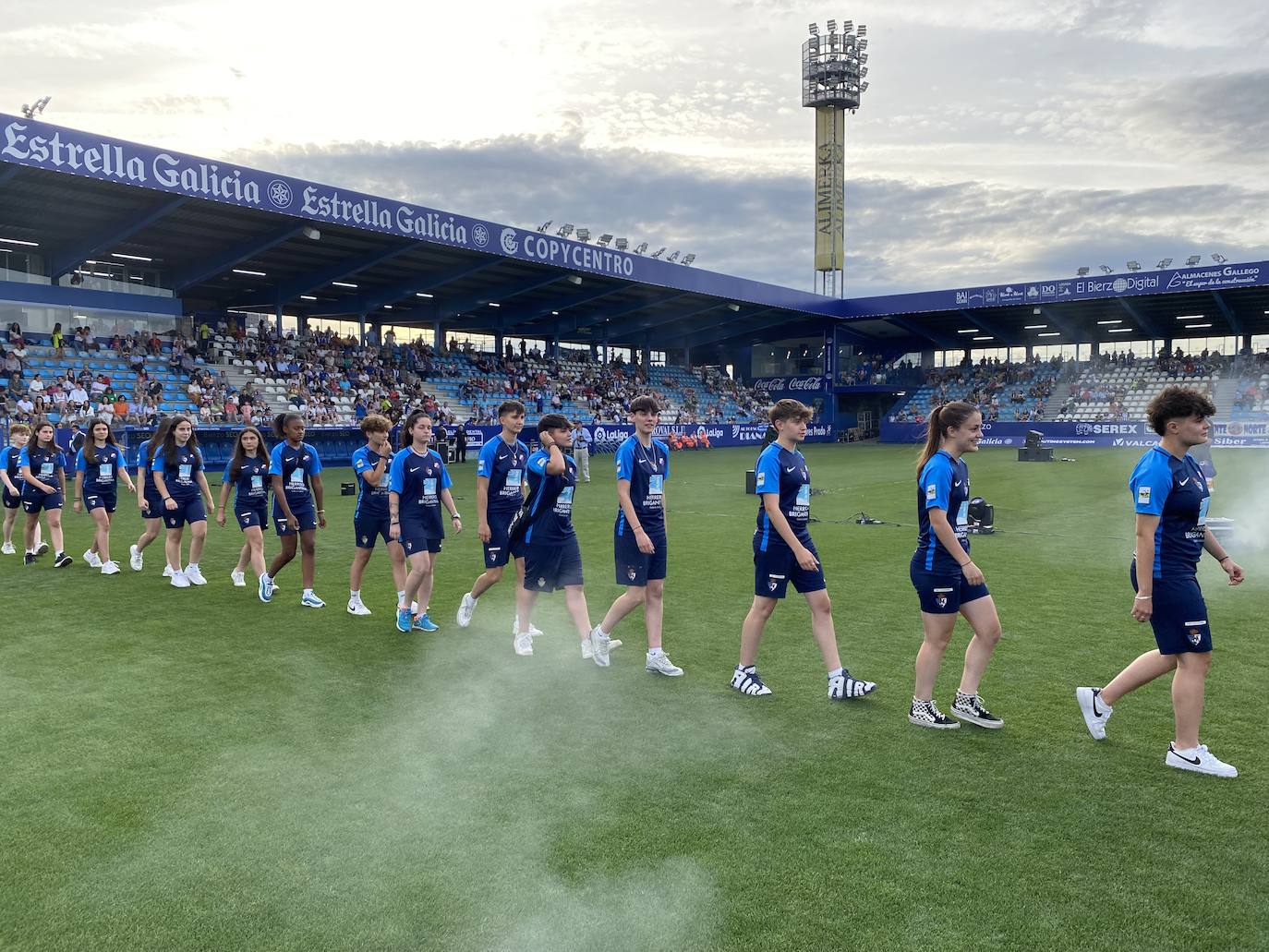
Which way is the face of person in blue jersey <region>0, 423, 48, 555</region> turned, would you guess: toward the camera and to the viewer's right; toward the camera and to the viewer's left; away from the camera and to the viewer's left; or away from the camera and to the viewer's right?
toward the camera and to the viewer's right

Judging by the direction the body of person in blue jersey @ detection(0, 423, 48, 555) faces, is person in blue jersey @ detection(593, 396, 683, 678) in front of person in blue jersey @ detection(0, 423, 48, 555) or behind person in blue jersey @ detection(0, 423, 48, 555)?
in front

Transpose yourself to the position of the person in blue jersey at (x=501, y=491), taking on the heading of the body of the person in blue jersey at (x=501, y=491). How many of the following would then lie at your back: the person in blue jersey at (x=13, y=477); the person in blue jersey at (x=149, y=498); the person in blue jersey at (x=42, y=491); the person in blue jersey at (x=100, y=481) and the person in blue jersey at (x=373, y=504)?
5

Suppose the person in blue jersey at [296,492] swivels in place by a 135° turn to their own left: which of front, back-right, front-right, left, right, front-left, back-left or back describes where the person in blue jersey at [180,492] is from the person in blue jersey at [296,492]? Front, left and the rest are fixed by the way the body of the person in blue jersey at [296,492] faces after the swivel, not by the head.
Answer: front-left

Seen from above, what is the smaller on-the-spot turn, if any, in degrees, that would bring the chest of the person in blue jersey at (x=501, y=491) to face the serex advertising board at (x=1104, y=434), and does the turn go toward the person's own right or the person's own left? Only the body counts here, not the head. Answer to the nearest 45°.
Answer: approximately 90° to the person's own left

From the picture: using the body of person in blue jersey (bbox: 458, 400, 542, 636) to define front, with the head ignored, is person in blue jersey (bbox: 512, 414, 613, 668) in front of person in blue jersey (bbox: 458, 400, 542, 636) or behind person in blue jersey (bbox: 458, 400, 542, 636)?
in front

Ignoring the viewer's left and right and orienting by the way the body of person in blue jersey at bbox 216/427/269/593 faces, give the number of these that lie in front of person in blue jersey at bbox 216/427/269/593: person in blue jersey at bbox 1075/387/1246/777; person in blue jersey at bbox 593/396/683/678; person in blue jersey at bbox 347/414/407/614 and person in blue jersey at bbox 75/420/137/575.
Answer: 3

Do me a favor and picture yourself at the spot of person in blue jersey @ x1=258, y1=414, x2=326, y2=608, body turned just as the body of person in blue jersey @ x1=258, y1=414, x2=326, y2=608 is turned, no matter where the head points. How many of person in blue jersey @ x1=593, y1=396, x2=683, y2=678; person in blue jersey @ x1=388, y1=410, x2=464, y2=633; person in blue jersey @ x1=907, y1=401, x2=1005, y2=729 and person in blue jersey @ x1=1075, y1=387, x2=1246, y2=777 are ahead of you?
4

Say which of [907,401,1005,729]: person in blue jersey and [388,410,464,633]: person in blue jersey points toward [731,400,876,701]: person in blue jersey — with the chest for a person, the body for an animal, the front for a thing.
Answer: [388,410,464,633]: person in blue jersey

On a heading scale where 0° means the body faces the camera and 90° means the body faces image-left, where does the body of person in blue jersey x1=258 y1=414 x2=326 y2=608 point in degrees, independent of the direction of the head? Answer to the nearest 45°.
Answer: approximately 315°

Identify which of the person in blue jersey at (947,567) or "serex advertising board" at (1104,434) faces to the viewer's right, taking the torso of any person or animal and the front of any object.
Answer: the person in blue jersey

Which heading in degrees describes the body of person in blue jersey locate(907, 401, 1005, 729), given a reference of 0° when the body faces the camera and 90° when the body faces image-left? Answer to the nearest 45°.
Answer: approximately 270°

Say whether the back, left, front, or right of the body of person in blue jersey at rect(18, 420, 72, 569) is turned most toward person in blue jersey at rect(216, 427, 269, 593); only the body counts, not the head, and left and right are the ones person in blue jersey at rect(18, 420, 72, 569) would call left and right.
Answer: front

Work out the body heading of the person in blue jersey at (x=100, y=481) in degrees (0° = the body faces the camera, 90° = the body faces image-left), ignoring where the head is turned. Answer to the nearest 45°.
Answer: approximately 315°

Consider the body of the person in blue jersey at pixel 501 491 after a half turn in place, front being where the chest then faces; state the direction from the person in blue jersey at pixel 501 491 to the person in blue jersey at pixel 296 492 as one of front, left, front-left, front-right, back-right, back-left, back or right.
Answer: front

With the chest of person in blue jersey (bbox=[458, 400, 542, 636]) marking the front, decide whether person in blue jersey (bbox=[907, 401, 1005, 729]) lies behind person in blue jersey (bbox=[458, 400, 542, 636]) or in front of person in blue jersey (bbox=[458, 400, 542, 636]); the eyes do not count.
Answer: in front

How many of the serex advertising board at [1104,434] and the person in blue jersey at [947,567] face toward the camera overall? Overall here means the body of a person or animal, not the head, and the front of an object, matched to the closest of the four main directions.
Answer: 1

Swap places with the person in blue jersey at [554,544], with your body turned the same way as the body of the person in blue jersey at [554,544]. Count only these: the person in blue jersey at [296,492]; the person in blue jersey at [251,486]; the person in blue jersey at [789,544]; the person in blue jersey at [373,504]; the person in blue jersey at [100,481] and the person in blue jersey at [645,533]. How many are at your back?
4

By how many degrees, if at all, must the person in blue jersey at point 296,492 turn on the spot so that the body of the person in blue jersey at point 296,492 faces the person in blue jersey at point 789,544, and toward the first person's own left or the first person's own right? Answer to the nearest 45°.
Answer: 0° — they already face them
